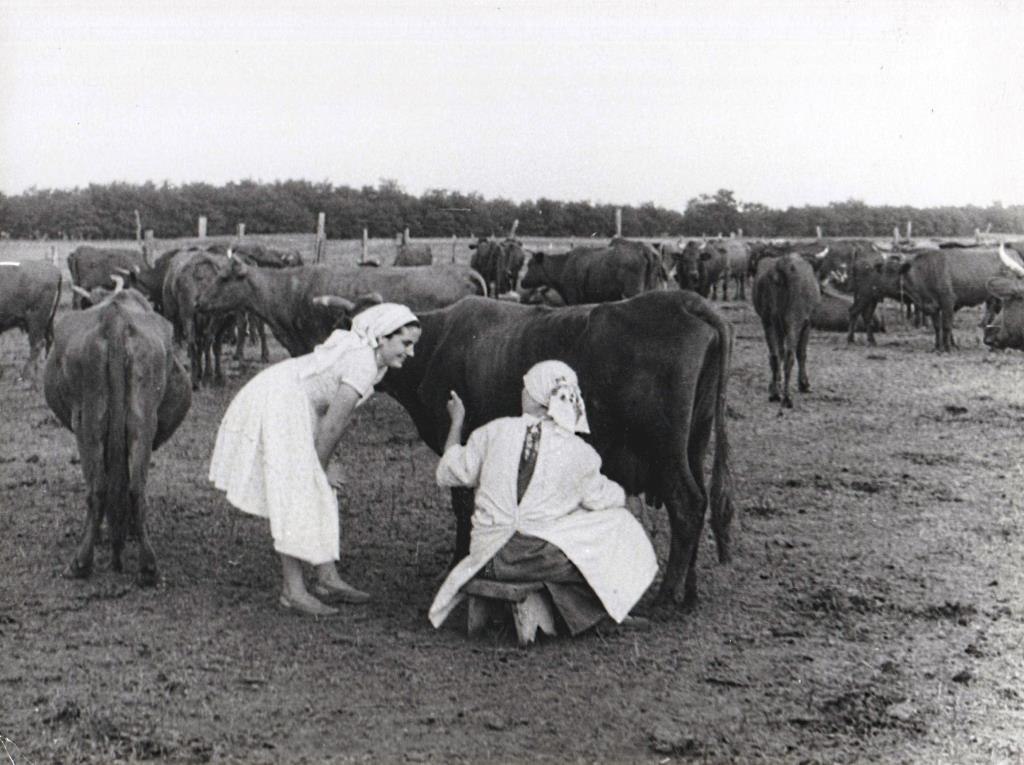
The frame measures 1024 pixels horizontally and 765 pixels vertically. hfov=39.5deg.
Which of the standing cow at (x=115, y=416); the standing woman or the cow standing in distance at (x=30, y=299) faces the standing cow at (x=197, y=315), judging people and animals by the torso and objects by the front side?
the standing cow at (x=115, y=416)

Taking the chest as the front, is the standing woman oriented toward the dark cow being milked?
yes

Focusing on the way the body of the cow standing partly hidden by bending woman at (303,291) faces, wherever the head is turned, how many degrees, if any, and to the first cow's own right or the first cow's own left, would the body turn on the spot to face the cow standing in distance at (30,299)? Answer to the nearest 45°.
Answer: approximately 45° to the first cow's own right

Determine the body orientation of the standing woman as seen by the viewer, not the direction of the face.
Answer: to the viewer's right

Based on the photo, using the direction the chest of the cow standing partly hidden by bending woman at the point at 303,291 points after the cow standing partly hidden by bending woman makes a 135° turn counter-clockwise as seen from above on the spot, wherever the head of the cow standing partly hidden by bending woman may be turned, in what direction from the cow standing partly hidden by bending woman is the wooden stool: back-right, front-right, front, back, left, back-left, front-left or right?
front-right

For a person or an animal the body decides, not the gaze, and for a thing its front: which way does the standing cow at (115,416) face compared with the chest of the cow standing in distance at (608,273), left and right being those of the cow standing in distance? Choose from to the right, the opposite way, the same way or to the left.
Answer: to the right

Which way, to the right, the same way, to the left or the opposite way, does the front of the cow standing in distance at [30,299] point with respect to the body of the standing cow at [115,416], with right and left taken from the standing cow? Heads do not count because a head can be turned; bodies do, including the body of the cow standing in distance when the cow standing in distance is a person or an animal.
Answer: to the left

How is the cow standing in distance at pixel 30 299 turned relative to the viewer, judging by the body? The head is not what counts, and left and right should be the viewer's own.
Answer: facing to the left of the viewer

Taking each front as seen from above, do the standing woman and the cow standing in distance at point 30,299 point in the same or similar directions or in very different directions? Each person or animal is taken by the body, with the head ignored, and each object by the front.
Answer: very different directions

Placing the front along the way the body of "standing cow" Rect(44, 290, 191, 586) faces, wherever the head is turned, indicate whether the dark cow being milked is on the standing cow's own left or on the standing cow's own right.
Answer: on the standing cow's own right
